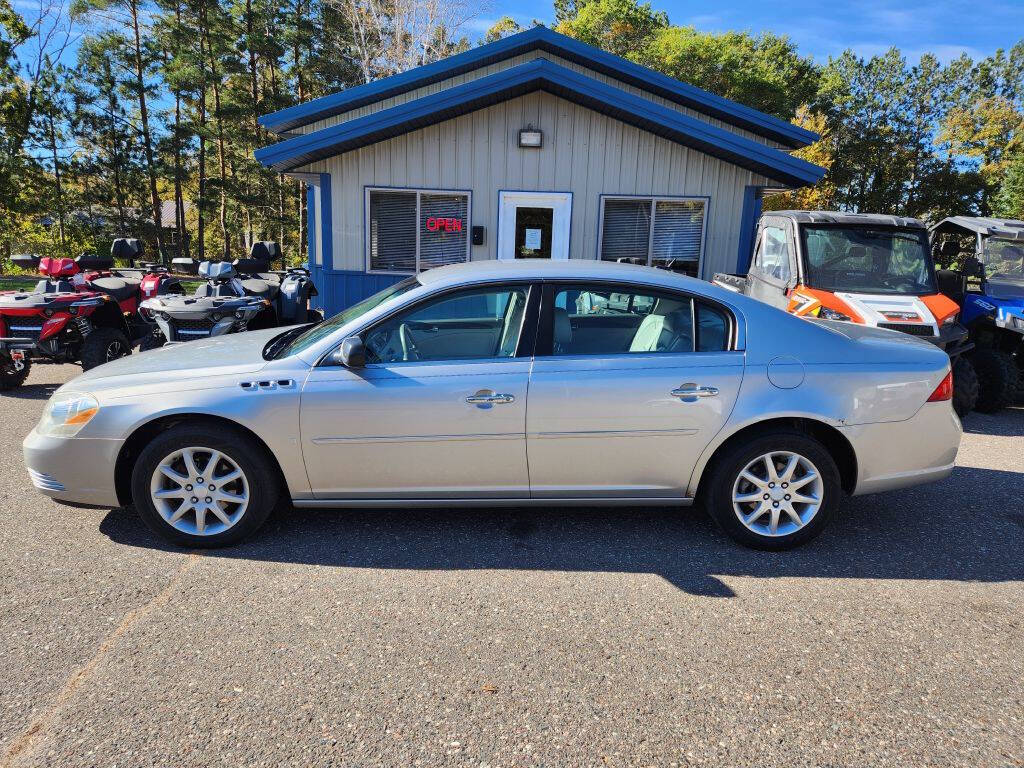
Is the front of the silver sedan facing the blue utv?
no

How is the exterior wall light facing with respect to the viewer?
toward the camera

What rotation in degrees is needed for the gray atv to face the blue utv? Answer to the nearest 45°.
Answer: approximately 135° to its left

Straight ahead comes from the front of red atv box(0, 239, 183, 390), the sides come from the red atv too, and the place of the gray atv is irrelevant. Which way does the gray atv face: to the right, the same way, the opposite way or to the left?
the same way

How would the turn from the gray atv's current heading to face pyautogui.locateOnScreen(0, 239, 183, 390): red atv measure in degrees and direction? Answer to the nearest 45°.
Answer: approximately 45° to its right

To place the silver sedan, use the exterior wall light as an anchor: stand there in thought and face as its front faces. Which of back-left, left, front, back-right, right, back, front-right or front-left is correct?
front

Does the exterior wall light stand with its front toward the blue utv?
no

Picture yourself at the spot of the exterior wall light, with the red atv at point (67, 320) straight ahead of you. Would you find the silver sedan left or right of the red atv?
left

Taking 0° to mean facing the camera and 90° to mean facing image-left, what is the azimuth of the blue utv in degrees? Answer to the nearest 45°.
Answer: approximately 315°

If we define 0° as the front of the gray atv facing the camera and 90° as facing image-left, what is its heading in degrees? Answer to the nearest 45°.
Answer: approximately 45°

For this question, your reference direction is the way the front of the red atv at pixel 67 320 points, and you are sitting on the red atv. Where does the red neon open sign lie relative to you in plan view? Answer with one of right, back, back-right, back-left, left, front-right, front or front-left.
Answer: back-left

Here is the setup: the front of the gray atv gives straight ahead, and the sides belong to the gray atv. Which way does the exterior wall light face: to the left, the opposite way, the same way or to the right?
the same way

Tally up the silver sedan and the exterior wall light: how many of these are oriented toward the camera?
1

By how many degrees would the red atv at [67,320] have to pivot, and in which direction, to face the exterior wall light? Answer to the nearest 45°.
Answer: approximately 135° to its left

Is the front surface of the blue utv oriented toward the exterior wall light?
no

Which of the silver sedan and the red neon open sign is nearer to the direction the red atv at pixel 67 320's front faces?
the silver sedan

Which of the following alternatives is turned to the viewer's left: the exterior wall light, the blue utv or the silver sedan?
the silver sedan

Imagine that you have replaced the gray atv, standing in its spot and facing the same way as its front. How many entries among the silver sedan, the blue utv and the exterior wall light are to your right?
0

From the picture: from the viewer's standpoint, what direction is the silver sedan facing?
to the viewer's left
